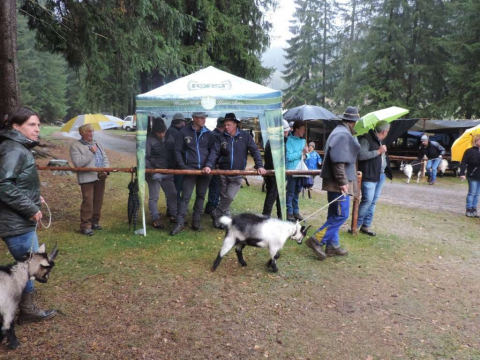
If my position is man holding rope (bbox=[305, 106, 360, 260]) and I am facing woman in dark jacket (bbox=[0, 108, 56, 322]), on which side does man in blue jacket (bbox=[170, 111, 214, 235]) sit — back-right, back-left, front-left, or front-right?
front-right

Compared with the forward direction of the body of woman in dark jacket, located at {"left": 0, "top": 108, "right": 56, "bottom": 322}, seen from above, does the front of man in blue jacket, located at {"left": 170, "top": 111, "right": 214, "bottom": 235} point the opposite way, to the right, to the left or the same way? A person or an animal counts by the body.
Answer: to the right

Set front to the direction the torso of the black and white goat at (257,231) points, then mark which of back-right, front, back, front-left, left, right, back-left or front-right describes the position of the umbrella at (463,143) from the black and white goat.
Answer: front-left

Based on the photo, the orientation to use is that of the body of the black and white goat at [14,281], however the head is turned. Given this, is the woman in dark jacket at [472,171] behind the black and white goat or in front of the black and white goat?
in front

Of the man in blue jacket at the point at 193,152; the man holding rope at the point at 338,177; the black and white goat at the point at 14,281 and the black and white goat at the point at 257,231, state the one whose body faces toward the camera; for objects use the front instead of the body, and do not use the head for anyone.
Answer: the man in blue jacket

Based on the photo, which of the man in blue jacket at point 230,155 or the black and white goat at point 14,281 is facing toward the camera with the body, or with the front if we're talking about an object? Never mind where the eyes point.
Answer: the man in blue jacket

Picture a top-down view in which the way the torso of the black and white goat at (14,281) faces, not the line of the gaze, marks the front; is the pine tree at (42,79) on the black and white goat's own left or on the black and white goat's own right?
on the black and white goat's own left

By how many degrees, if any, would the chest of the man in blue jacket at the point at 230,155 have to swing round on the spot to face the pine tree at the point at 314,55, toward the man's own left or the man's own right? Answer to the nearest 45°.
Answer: approximately 180°

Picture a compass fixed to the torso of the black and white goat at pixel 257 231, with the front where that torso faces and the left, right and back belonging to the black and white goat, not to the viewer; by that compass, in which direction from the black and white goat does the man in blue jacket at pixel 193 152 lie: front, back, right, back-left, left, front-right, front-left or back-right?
back-left

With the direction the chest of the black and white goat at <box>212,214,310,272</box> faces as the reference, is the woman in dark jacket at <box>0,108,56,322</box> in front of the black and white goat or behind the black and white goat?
behind

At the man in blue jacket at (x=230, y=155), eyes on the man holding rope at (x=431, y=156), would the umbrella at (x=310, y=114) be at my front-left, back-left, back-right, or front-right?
front-left

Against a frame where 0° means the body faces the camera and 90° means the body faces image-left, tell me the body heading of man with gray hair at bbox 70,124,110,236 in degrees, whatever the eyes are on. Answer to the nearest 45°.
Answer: approximately 315°

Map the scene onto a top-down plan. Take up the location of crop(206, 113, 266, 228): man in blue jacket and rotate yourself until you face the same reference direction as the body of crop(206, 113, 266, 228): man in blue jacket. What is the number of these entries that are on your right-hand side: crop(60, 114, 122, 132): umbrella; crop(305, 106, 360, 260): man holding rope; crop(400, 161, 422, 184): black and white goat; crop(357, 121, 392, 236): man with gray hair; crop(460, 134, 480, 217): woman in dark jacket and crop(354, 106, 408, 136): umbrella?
1

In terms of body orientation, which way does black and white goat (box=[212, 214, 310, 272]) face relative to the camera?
to the viewer's right

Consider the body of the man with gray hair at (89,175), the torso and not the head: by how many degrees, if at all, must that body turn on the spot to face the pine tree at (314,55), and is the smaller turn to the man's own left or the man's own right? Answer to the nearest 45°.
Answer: approximately 90° to the man's own left

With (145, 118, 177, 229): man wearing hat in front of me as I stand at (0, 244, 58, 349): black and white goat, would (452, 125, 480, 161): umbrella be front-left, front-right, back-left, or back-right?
front-right

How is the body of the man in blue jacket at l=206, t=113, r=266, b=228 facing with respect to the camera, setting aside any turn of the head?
toward the camera

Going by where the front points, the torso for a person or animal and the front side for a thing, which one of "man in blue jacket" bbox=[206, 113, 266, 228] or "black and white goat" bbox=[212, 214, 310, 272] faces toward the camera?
the man in blue jacket
